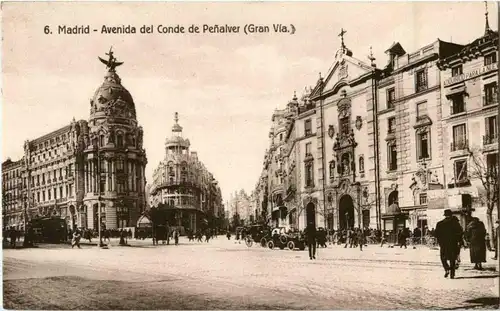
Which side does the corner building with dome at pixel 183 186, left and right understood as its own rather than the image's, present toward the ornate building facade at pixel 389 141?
front

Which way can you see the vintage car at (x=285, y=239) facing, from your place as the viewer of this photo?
facing the viewer and to the right of the viewer

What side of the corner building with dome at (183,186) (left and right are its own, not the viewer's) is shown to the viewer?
front

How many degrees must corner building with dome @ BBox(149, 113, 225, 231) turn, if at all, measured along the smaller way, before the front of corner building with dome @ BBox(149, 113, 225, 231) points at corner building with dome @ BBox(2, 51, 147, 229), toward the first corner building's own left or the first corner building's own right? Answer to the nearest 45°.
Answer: approximately 90° to the first corner building's own right
